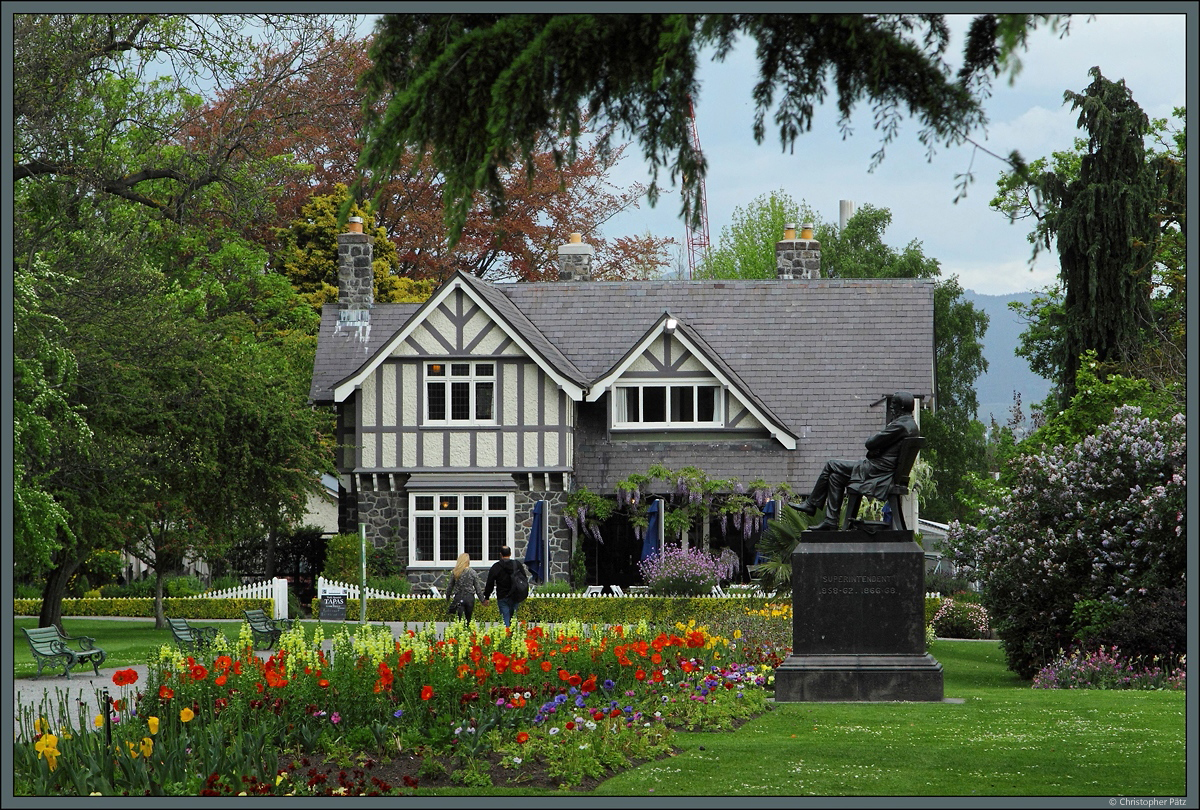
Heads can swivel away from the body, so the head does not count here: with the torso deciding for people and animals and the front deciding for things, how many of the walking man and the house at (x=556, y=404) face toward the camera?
1

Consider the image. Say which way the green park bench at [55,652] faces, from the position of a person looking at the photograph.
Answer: facing the viewer and to the right of the viewer

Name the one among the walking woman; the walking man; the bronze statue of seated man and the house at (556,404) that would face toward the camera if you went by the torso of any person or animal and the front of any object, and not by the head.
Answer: the house

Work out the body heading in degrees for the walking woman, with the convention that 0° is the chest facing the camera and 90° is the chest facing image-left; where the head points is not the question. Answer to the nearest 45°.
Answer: approximately 180°

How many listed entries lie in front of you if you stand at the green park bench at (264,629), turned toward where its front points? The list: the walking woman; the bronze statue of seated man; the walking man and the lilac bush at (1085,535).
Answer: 4

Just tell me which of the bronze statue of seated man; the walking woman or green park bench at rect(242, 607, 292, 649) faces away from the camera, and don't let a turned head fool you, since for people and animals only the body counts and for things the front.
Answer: the walking woman

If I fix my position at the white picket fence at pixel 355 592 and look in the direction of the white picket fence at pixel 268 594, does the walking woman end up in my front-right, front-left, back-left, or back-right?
back-left

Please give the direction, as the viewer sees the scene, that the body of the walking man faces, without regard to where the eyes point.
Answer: away from the camera

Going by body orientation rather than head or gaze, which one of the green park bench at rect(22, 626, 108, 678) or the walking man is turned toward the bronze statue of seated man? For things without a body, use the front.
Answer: the green park bench

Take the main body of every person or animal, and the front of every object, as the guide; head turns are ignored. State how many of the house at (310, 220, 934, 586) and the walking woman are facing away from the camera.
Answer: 1

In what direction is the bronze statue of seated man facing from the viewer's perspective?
to the viewer's left

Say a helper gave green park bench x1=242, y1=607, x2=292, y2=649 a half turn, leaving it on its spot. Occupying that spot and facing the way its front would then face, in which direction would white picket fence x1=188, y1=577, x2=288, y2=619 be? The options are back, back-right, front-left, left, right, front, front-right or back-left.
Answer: front-right

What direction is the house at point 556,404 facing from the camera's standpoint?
toward the camera

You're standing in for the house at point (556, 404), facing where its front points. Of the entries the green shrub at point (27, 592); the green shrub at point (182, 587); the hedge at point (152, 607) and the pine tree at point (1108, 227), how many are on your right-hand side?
3
